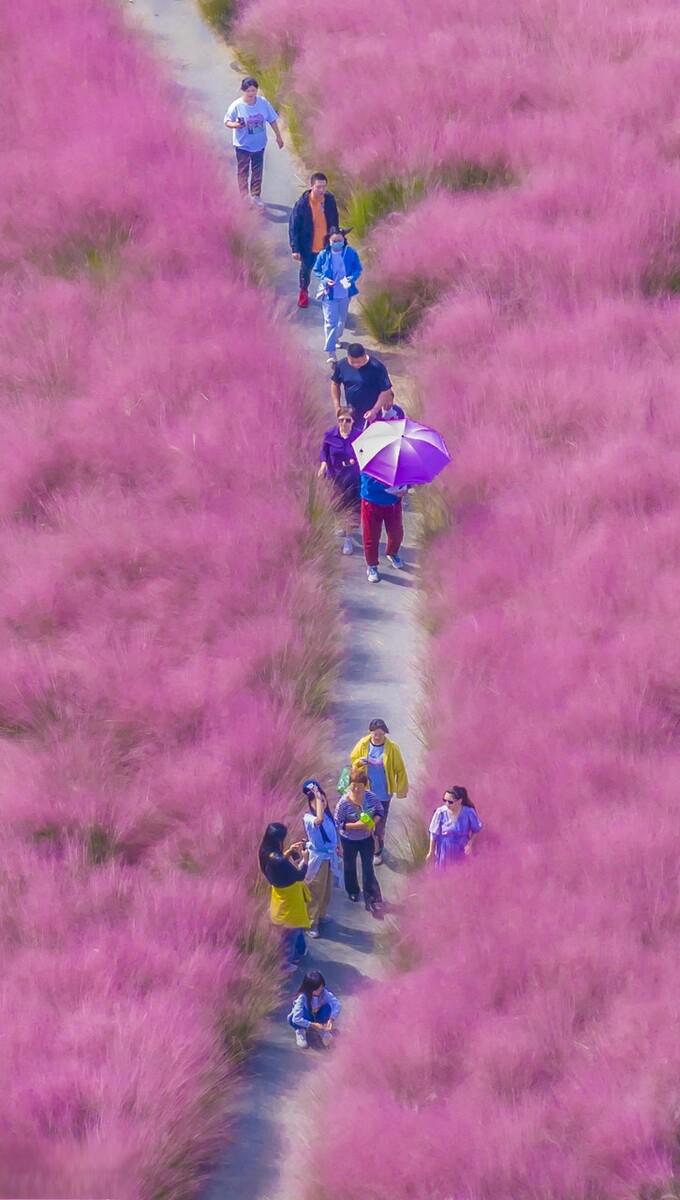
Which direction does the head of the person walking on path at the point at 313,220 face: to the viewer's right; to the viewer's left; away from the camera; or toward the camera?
toward the camera

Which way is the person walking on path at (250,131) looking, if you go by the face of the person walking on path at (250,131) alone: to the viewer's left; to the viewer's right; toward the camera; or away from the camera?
toward the camera

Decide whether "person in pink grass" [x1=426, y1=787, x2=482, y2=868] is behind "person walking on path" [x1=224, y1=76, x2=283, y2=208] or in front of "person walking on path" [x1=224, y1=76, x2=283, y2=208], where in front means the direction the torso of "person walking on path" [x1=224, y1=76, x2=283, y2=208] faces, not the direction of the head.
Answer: in front

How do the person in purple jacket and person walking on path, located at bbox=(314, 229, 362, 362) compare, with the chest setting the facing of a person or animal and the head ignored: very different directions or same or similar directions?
same or similar directions

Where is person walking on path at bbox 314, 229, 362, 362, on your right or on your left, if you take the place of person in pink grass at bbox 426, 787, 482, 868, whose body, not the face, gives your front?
on your right

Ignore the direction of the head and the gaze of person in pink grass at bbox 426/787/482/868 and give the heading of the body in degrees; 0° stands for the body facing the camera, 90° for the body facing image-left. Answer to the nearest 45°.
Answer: approximately 45°

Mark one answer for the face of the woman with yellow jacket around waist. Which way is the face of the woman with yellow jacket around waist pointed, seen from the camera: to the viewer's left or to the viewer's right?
to the viewer's right

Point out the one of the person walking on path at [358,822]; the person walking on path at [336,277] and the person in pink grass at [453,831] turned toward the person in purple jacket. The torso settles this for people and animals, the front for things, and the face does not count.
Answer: the person walking on path at [336,277]

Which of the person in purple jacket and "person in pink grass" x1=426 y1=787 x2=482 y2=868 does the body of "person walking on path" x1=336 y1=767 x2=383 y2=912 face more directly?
the person in pink grass

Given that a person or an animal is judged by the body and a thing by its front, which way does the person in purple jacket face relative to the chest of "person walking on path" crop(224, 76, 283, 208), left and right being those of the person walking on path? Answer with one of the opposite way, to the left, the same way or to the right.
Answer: the same way

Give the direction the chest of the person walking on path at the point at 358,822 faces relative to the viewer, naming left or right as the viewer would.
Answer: facing the viewer

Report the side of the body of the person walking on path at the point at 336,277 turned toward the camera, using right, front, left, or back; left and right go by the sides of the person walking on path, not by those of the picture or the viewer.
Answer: front

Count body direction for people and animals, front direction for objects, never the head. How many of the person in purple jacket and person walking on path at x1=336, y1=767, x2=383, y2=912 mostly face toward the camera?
2

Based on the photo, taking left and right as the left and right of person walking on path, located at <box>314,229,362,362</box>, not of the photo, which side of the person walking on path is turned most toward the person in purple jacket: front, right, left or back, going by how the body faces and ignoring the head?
front

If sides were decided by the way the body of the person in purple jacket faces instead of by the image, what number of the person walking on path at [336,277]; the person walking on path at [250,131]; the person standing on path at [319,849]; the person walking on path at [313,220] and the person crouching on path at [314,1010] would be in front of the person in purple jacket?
2

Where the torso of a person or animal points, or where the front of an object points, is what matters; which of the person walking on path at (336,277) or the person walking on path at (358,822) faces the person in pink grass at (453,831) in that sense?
the person walking on path at (336,277)

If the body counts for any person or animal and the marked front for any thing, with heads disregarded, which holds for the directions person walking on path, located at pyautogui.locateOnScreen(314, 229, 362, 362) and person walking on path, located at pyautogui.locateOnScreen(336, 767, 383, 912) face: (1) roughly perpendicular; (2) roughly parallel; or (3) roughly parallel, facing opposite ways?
roughly parallel

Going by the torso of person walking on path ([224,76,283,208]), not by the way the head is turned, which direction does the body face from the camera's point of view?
toward the camera
